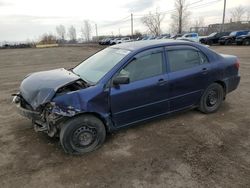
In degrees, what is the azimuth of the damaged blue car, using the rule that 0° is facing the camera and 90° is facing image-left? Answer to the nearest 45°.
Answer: approximately 45°

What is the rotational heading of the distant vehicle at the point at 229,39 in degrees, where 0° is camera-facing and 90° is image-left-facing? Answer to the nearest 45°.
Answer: approximately 45°

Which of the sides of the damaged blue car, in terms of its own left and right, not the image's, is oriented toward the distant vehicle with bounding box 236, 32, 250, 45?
back
